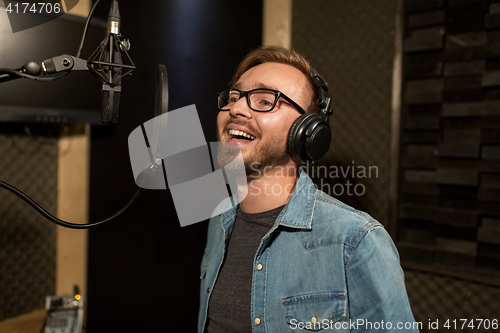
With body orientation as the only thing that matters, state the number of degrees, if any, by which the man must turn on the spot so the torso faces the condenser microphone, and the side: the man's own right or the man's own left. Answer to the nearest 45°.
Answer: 0° — they already face it

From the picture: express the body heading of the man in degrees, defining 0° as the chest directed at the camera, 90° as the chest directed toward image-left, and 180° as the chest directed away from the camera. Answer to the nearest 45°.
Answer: approximately 45°
